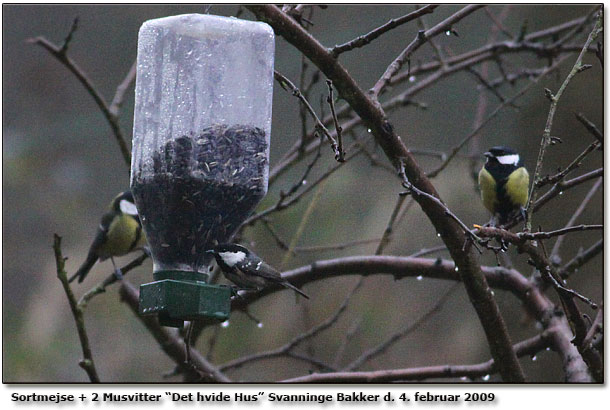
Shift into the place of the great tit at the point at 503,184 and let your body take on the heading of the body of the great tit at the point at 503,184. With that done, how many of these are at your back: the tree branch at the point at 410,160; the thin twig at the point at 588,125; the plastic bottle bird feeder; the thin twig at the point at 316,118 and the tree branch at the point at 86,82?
0

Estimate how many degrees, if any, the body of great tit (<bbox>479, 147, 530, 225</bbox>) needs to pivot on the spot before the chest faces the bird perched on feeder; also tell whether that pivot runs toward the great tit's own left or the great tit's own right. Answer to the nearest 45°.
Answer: approximately 45° to the great tit's own right

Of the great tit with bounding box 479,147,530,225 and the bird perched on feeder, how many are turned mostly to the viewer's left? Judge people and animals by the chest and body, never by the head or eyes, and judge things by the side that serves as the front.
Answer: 1

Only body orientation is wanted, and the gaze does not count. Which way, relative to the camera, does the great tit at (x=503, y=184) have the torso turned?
toward the camera

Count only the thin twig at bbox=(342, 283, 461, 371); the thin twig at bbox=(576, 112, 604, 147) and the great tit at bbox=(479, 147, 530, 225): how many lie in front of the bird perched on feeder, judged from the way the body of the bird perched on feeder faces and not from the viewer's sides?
0

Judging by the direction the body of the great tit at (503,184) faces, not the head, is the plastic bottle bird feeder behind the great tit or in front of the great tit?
in front

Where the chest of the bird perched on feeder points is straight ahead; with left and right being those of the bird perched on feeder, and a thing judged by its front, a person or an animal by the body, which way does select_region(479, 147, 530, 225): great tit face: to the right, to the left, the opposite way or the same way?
to the left

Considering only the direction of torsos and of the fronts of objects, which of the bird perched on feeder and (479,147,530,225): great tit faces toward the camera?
the great tit

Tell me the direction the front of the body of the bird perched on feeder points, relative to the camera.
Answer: to the viewer's left

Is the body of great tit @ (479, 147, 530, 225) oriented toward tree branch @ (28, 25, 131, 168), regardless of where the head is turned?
no
